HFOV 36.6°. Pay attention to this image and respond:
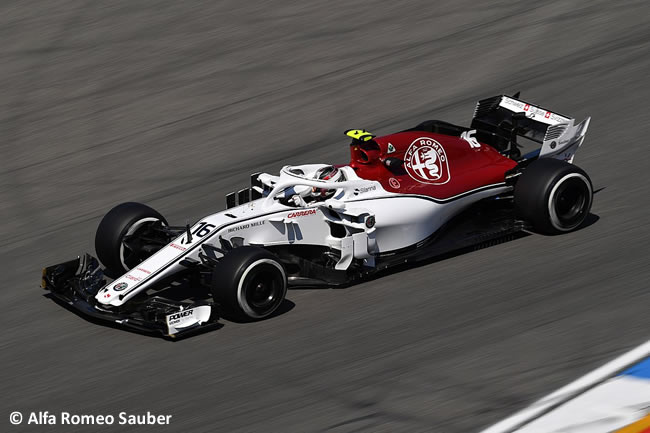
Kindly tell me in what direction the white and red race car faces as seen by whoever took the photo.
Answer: facing the viewer and to the left of the viewer
